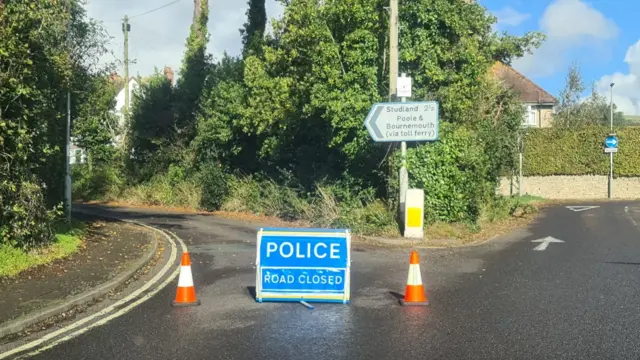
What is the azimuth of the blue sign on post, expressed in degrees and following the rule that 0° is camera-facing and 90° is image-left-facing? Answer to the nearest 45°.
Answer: approximately 0°

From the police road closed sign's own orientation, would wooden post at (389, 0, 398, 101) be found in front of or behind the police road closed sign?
behind

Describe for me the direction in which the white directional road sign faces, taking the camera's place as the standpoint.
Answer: facing the viewer

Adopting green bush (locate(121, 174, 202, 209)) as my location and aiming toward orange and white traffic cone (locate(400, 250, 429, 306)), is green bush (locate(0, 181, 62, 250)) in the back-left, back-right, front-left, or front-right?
front-right

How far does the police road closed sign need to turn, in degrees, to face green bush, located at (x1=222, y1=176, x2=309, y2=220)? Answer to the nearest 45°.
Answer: approximately 180°

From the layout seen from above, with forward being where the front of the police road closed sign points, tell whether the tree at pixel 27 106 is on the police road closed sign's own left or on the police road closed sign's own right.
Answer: on the police road closed sign's own right

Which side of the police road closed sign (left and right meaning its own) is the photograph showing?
front

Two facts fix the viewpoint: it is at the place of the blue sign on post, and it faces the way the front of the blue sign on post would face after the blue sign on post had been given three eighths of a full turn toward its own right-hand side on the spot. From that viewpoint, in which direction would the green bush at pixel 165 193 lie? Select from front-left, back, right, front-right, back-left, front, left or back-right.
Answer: left

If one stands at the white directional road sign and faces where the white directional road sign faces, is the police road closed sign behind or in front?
in front

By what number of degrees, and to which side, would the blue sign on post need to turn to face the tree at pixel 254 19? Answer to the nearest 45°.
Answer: approximately 45° to its right

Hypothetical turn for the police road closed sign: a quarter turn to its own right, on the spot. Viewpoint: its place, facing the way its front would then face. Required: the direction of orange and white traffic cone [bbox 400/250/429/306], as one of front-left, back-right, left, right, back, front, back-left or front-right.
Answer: back

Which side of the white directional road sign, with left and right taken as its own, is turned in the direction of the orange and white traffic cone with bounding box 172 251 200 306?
front

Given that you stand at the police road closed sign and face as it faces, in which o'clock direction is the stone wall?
The stone wall is roughly at 7 o'clock from the police road closed sign.

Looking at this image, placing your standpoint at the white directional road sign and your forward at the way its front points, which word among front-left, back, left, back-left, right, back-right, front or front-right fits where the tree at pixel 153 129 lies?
back-right

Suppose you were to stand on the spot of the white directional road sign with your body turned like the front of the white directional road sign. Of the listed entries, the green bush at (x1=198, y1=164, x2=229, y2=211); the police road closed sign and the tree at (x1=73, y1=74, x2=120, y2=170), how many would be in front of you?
1
